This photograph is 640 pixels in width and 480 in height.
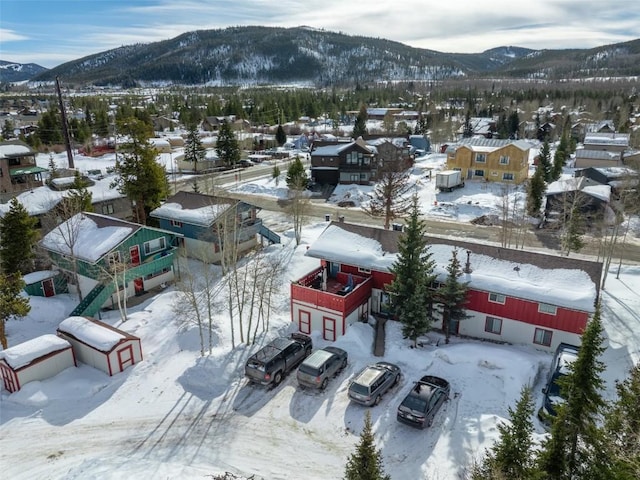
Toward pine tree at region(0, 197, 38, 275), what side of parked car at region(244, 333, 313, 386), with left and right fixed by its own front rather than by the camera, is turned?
left

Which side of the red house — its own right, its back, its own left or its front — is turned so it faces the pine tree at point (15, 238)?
right

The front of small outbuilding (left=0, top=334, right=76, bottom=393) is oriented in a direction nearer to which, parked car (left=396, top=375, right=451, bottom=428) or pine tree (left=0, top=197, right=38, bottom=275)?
the parked car

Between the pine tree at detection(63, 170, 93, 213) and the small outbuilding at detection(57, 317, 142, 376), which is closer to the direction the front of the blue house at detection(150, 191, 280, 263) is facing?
the small outbuilding

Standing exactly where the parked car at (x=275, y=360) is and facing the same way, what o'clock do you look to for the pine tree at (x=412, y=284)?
The pine tree is roughly at 1 o'clock from the parked car.

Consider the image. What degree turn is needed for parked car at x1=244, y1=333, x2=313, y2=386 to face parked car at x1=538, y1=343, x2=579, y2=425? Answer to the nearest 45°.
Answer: approximately 45° to its right

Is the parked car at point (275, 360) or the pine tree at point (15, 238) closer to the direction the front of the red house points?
the parked car

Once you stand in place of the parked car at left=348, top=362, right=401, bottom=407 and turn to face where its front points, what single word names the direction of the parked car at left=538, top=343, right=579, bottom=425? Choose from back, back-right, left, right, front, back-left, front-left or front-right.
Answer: front-right

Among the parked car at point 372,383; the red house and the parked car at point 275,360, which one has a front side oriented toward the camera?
the red house

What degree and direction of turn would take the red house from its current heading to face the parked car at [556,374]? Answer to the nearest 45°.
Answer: approximately 45° to its left

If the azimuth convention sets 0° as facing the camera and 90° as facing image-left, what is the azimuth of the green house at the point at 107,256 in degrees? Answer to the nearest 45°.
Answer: approximately 315°

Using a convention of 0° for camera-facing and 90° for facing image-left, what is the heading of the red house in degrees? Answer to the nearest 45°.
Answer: approximately 0°

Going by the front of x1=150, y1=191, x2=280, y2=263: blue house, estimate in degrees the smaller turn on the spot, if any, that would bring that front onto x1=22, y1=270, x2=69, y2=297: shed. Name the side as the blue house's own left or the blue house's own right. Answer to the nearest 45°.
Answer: approximately 90° to the blue house's own right

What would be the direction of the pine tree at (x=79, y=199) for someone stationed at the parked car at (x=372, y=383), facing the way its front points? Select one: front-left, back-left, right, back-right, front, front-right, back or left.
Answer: left

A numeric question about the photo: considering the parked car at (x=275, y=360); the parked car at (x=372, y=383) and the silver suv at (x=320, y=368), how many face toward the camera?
0

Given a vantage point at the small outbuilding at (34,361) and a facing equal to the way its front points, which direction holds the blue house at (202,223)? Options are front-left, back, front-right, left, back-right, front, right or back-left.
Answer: back

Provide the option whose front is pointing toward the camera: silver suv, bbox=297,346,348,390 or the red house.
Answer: the red house

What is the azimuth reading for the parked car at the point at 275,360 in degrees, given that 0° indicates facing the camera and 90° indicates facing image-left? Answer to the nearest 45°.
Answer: approximately 225°

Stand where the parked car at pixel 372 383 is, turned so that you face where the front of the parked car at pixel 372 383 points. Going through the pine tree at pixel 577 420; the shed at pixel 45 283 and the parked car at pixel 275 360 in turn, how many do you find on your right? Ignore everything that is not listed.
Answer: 1

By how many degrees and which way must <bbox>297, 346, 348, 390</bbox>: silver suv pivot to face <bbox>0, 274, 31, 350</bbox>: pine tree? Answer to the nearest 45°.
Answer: approximately 135° to its left
